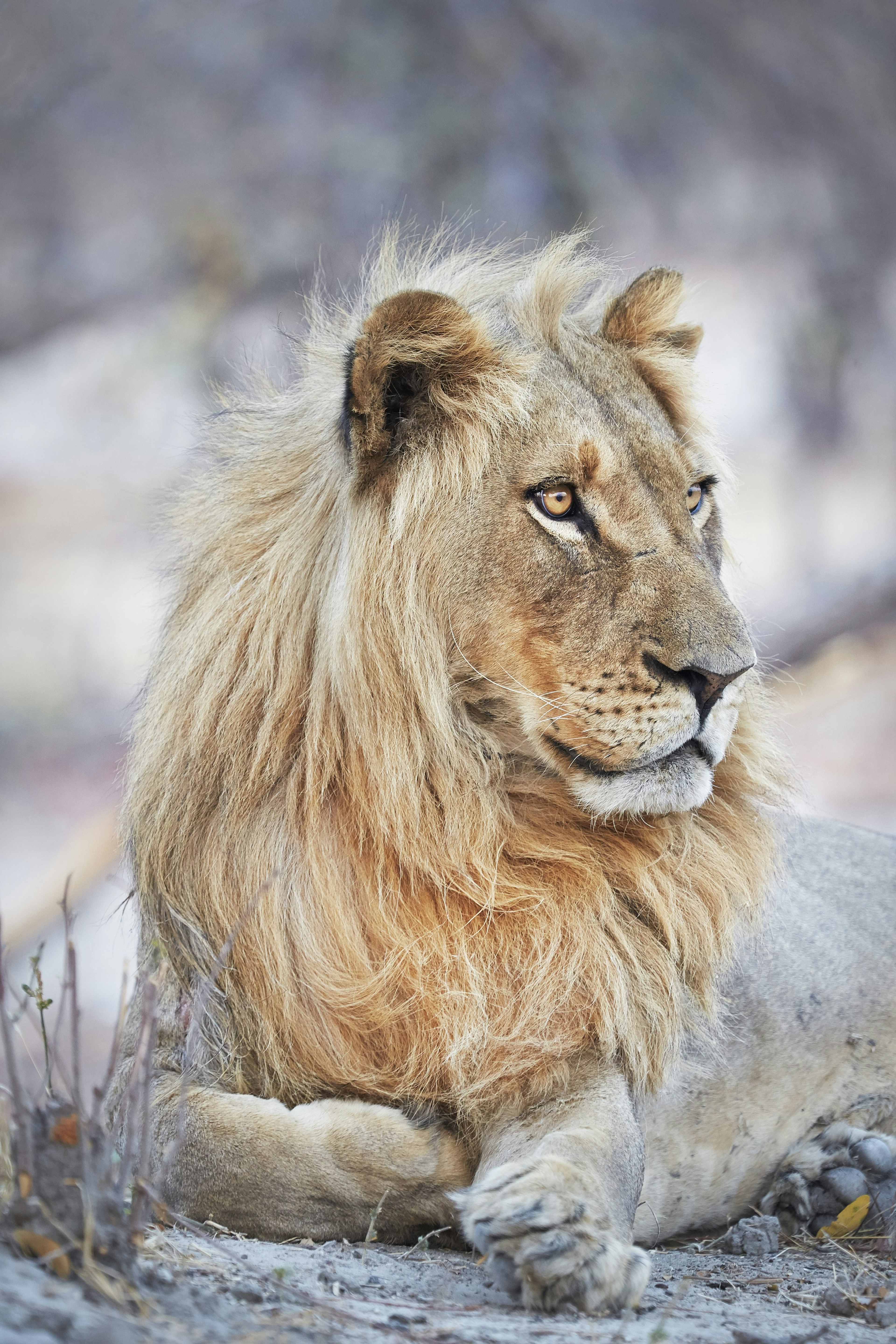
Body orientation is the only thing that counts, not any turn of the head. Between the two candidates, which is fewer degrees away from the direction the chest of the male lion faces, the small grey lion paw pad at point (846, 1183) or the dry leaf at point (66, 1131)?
the dry leaf

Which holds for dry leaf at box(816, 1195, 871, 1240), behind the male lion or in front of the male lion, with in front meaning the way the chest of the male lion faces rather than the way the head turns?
behind

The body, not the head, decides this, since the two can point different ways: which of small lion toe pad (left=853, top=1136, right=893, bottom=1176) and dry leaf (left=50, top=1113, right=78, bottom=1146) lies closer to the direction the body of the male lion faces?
the dry leaf

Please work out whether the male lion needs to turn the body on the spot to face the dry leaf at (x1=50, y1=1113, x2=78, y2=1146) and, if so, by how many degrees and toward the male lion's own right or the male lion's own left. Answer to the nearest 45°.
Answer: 0° — it already faces it

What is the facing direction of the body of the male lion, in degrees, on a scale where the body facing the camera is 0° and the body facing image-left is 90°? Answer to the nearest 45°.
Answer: approximately 45°
